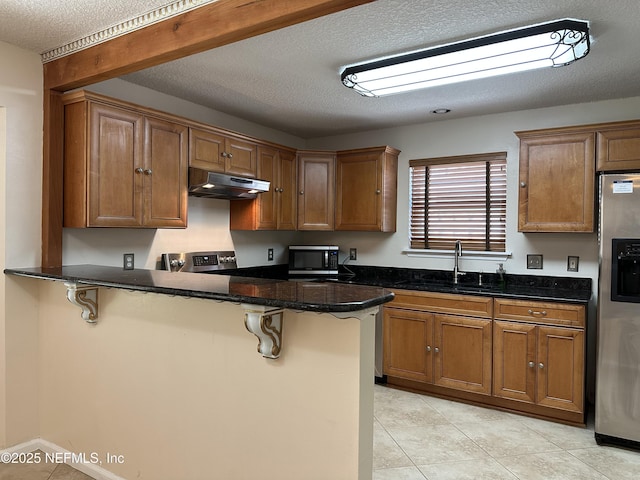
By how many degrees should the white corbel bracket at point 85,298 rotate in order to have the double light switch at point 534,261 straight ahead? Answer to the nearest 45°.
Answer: approximately 135° to its left

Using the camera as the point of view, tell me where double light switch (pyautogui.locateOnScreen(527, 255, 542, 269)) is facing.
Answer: facing the viewer

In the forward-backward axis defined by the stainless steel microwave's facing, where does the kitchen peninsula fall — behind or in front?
in front

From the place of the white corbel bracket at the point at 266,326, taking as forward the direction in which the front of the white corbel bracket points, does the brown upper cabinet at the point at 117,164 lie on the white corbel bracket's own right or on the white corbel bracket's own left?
on the white corbel bracket's own right

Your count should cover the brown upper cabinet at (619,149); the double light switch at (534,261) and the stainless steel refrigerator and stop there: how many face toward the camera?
3

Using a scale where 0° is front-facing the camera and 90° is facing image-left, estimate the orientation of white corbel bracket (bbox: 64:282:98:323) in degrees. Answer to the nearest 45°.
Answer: approximately 45°

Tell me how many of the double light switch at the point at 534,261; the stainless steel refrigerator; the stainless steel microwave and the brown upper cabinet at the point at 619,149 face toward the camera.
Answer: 4

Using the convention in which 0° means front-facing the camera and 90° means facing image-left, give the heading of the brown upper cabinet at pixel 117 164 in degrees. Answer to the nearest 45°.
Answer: approximately 315°

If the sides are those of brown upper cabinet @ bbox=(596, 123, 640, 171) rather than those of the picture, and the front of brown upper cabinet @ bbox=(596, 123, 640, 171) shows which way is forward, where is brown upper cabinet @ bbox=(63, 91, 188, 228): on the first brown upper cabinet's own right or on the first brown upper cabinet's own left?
on the first brown upper cabinet's own right

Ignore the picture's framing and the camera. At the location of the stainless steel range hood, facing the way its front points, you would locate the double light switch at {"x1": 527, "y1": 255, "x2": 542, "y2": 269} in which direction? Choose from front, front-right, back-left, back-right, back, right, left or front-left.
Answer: front-left

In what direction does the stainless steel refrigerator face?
toward the camera

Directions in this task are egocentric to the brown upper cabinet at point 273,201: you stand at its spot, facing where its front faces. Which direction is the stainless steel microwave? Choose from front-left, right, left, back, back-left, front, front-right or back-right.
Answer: left

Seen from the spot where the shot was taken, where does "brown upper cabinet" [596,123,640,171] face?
facing the viewer

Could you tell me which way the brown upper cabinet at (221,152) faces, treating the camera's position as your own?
facing the viewer and to the right of the viewer

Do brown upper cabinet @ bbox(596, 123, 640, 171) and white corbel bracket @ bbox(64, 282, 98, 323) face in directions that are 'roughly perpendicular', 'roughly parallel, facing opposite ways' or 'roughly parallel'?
roughly parallel
